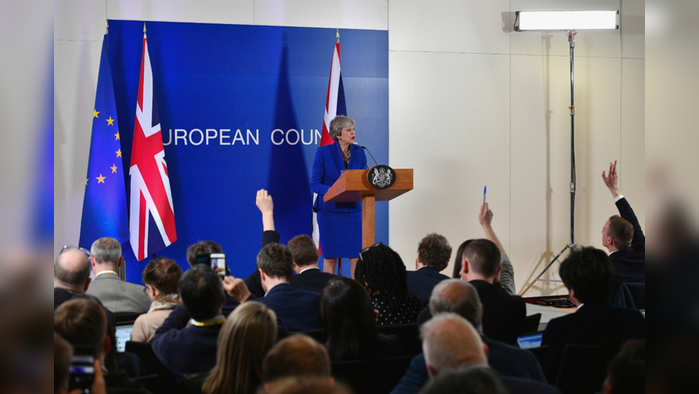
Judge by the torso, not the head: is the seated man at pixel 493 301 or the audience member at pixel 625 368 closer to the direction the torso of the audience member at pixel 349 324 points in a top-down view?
the seated man

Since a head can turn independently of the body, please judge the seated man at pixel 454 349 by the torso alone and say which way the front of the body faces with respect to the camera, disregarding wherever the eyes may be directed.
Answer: away from the camera

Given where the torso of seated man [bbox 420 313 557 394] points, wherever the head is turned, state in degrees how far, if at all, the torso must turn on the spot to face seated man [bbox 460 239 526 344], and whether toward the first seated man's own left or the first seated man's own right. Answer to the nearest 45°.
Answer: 0° — they already face them

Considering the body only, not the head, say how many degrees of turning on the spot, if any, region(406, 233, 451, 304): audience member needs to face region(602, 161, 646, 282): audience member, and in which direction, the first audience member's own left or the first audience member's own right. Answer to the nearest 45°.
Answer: approximately 90° to the first audience member's own right

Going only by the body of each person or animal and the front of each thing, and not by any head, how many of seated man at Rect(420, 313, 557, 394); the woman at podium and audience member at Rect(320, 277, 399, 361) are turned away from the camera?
2

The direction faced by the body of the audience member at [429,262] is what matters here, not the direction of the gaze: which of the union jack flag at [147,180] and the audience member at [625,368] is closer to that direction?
the union jack flag

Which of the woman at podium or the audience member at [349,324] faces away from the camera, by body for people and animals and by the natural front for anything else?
the audience member

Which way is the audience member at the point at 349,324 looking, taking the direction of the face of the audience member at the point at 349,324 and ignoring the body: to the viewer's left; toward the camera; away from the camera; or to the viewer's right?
away from the camera

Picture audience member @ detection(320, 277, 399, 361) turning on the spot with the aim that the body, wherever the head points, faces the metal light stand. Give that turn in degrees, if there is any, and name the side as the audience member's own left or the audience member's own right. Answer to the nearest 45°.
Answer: approximately 45° to the audience member's own right

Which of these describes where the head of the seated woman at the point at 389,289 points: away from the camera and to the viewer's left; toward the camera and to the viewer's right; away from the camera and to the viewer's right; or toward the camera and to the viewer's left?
away from the camera and to the viewer's left

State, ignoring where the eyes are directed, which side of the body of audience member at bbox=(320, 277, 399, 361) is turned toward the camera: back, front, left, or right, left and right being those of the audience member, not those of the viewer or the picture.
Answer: back

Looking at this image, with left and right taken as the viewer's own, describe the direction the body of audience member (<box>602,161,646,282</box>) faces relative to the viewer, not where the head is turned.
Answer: facing away from the viewer and to the left of the viewer

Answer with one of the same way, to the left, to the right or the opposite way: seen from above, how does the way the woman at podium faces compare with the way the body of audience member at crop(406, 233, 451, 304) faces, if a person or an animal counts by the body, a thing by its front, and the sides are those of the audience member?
the opposite way

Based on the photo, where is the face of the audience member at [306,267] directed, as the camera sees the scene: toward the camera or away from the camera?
away from the camera

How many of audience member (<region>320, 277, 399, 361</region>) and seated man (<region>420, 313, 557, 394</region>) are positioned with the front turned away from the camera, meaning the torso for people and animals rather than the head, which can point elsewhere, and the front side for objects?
2

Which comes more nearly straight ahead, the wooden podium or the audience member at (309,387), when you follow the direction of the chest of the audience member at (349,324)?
the wooden podium
